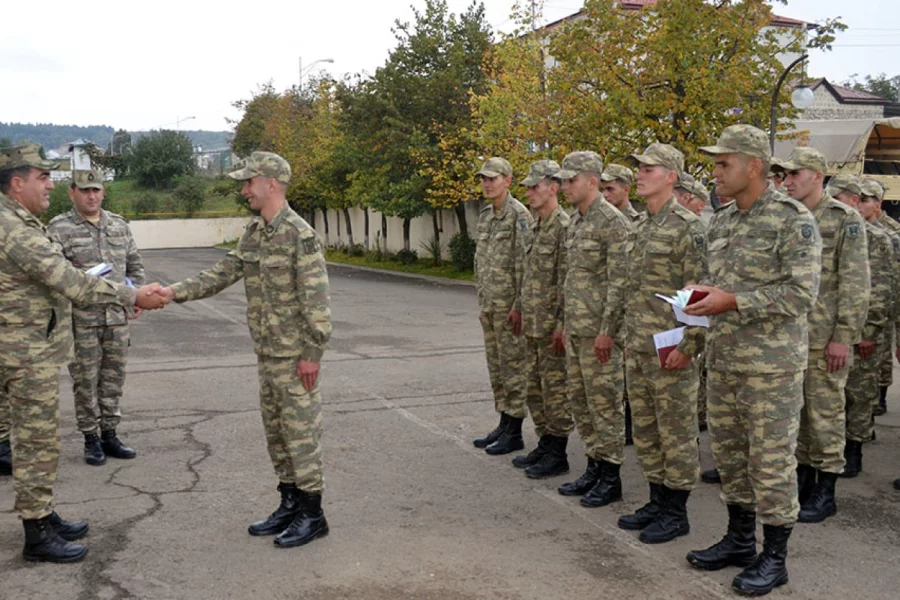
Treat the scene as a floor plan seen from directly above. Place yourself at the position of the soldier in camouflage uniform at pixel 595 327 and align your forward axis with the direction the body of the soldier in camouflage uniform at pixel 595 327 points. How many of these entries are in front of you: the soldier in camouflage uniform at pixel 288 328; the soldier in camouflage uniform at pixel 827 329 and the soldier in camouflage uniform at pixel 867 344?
1

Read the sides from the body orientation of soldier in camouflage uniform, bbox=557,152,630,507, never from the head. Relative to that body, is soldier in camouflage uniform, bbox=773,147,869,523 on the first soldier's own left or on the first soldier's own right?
on the first soldier's own left

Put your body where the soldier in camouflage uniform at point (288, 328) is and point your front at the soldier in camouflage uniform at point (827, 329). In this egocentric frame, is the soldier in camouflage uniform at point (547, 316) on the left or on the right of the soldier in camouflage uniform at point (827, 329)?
left

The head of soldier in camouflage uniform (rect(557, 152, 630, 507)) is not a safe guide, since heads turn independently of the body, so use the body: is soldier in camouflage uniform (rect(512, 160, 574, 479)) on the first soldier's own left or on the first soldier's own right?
on the first soldier's own right

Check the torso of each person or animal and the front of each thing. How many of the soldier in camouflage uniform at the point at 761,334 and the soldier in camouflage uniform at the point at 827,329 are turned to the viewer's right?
0

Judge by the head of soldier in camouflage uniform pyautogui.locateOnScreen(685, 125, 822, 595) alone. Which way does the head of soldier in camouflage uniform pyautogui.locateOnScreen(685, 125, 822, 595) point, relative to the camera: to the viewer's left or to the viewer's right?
to the viewer's left

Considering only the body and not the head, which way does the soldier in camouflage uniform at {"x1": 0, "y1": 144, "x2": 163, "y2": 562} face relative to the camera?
to the viewer's right

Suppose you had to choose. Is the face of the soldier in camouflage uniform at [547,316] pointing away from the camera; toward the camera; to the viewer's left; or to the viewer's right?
to the viewer's left

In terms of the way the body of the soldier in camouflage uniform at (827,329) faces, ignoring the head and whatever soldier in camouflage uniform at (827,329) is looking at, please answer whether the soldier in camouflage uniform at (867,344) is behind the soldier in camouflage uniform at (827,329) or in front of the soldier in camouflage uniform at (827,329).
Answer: behind

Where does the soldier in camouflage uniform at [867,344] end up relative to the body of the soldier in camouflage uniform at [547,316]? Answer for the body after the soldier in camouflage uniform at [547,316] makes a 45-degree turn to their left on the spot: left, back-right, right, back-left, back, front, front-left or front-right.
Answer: left

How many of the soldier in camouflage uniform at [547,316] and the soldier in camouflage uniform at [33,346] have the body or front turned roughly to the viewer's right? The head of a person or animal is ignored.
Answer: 1

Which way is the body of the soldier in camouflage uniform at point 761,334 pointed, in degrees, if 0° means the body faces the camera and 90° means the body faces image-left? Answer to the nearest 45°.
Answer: approximately 45°

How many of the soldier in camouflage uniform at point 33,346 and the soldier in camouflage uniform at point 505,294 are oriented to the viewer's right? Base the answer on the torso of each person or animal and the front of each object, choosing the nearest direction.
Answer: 1

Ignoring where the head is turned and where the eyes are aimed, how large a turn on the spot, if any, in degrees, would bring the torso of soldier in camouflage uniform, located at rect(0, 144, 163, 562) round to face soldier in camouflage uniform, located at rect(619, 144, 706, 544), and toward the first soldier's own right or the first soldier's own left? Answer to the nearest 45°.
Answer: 0° — they already face them

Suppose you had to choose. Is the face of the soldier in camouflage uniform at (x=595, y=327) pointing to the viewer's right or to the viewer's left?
to the viewer's left
